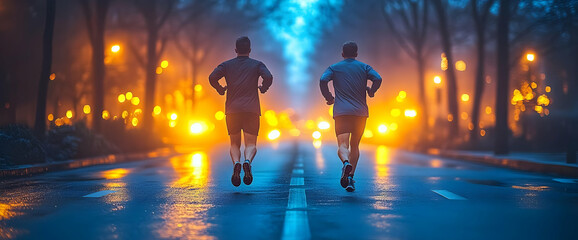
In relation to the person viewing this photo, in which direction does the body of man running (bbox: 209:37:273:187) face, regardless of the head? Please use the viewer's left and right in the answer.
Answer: facing away from the viewer

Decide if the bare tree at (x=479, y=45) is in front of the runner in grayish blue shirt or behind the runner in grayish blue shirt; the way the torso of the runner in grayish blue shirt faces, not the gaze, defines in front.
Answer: in front

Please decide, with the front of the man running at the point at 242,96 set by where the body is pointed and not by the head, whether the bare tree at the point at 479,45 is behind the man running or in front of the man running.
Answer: in front

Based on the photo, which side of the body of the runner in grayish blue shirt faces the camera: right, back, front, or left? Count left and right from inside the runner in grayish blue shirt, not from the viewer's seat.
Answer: back

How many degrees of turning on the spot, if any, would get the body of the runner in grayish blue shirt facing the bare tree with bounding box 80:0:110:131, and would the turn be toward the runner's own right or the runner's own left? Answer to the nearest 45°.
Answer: approximately 45° to the runner's own left

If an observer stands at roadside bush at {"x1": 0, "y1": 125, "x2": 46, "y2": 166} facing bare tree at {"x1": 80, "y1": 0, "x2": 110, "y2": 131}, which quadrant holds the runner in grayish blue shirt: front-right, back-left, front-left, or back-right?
back-right

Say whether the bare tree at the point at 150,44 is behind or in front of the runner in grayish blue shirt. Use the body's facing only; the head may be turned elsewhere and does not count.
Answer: in front

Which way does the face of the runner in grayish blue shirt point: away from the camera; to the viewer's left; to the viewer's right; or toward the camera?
away from the camera

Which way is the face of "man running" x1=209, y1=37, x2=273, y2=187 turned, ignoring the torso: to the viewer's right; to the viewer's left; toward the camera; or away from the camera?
away from the camera

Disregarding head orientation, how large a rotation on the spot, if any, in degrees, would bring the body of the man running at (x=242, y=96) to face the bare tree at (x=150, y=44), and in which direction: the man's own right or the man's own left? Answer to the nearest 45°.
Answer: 0° — they already face it

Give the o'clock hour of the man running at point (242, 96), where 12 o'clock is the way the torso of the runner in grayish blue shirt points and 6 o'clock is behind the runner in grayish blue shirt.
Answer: The man running is roughly at 9 o'clock from the runner in grayish blue shirt.

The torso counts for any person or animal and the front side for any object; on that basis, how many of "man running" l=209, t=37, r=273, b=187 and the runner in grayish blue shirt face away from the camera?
2

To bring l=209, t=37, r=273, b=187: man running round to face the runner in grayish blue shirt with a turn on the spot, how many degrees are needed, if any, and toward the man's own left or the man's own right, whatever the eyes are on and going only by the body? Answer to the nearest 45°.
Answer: approximately 90° to the man's own right

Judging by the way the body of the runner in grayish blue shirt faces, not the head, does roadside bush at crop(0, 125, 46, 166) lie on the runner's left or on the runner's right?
on the runner's left
